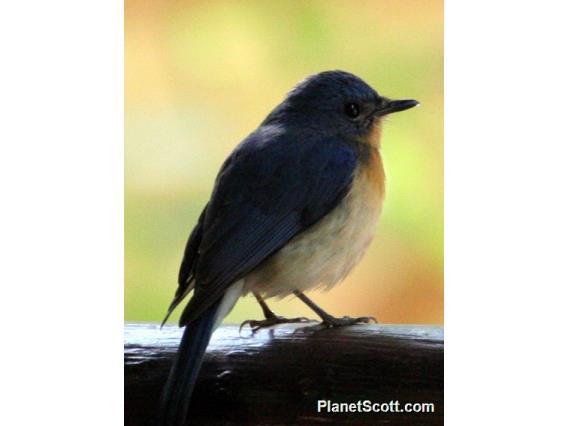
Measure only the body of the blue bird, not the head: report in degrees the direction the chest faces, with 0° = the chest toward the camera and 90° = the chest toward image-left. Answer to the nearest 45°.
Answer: approximately 270°
